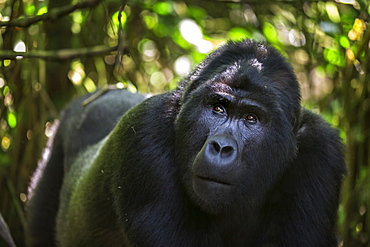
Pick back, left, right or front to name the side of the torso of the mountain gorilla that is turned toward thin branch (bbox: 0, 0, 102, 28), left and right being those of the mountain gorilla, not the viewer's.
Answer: back

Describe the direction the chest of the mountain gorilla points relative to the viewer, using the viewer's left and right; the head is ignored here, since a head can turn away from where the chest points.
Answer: facing the viewer and to the right of the viewer
